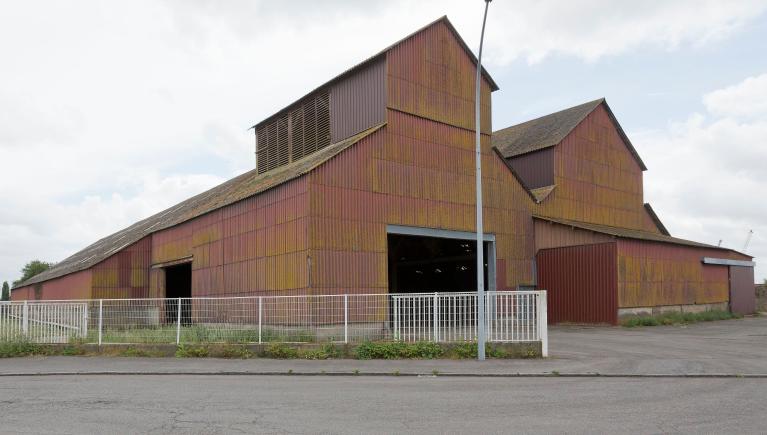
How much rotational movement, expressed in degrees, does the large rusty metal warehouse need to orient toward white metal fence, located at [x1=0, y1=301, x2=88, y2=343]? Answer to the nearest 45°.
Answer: approximately 90° to its right

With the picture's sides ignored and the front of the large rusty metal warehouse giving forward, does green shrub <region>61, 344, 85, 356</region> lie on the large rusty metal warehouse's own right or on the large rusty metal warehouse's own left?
on the large rusty metal warehouse's own right

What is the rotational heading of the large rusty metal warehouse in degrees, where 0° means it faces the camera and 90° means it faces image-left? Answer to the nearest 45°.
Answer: approximately 315°
